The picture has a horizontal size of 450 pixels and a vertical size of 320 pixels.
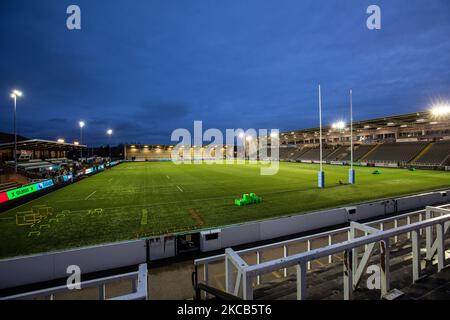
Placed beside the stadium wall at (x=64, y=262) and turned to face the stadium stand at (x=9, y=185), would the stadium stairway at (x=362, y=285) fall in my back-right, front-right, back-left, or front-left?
back-right

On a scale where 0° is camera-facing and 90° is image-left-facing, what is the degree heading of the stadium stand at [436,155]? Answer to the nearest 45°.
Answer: approximately 45°

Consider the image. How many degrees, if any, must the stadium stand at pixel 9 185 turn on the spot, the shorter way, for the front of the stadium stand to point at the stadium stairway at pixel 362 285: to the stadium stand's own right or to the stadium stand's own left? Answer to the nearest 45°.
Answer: approximately 45° to the stadium stand's own right

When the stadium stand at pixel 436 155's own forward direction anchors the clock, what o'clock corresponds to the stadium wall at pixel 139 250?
The stadium wall is roughly at 11 o'clock from the stadium stand.

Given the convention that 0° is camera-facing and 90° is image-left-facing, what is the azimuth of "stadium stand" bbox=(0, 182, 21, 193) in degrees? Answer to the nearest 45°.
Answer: approximately 315°

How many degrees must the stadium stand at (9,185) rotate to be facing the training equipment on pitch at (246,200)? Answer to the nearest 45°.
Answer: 0° — it already faces it
